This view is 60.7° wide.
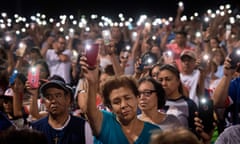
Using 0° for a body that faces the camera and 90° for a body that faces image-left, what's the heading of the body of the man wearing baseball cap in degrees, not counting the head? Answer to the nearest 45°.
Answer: approximately 45°
